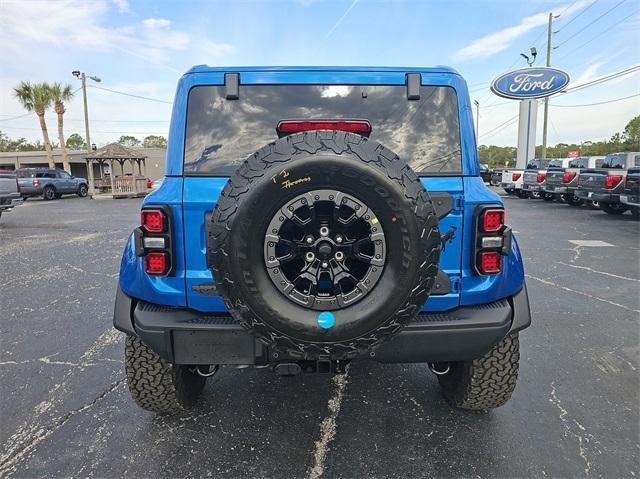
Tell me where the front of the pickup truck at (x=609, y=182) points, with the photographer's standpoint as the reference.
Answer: facing away from the viewer and to the right of the viewer

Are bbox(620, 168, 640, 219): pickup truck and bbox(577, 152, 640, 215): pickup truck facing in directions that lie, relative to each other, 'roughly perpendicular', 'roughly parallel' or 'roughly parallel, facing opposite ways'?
roughly parallel

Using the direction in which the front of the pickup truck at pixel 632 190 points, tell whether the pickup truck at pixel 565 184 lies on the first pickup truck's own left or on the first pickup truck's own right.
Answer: on the first pickup truck's own left

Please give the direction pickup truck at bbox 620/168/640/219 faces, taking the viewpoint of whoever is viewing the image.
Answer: facing away from the viewer and to the right of the viewer

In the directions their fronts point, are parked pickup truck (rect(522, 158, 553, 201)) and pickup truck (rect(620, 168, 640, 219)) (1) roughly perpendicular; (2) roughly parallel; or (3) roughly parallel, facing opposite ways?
roughly parallel

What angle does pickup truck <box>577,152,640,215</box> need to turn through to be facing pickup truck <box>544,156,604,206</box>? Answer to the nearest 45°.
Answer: approximately 45° to its left

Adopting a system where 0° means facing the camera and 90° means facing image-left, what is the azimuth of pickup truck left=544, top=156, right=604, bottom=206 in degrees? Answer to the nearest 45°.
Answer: approximately 225°

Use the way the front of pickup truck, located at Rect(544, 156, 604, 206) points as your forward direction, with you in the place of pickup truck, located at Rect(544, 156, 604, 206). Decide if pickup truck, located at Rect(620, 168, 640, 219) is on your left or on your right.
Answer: on your right

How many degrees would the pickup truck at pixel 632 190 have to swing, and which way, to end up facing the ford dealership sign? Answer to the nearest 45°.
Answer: approximately 45° to its left

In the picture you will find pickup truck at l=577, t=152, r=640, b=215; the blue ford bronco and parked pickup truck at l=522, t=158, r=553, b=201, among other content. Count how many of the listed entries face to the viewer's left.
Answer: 0

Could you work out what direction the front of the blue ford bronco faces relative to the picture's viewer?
facing away from the viewer

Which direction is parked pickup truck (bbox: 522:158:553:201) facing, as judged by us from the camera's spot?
facing away from the viewer and to the right of the viewer
